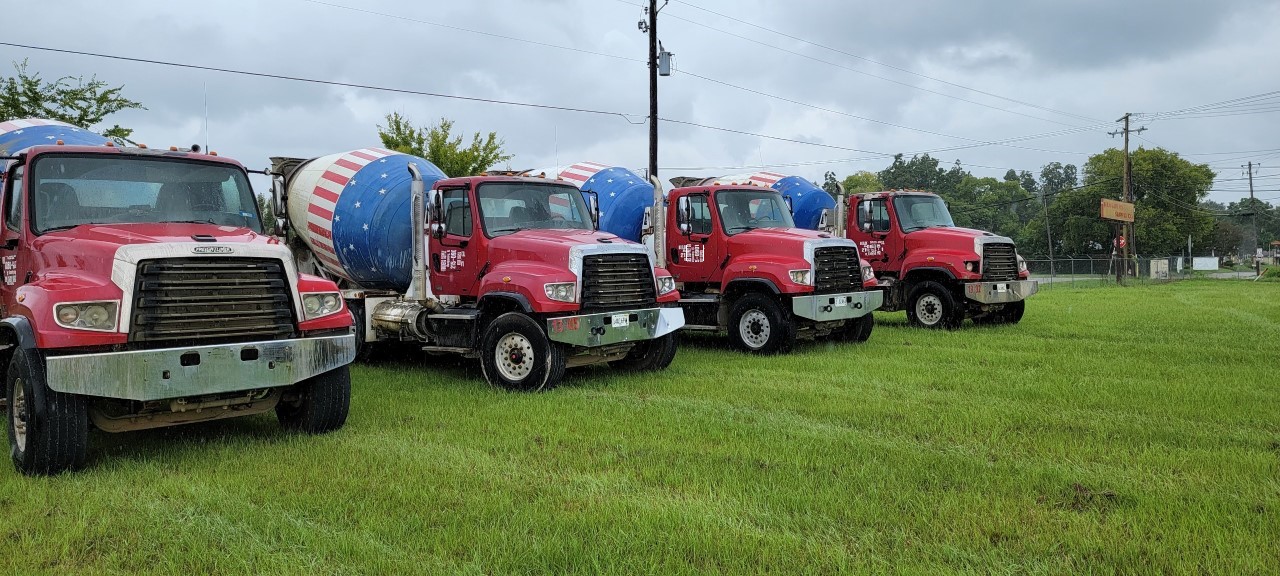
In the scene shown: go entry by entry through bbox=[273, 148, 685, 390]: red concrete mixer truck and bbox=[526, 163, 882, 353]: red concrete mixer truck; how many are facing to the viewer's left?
0

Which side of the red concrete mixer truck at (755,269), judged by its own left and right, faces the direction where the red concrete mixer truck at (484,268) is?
right

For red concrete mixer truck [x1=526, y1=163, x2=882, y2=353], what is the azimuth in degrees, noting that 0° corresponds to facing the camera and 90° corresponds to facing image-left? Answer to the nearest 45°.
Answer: approximately 315°

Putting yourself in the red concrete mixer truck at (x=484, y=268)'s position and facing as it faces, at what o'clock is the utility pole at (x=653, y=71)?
The utility pole is roughly at 8 o'clock from the red concrete mixer truck.

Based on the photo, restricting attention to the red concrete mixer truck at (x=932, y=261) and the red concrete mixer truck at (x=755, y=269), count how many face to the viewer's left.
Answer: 0

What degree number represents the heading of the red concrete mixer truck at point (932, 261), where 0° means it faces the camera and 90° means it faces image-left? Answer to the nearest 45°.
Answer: approximately 315°

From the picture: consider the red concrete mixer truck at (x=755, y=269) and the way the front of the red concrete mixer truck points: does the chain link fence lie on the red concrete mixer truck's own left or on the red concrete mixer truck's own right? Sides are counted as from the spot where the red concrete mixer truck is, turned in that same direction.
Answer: on the red concrete mixer truck's own left

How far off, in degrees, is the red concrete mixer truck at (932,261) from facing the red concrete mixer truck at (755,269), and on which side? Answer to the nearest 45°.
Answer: approximately 90° to its right

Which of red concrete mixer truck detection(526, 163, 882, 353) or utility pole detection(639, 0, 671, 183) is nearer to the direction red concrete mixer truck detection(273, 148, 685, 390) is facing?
the red concrete mixer truck

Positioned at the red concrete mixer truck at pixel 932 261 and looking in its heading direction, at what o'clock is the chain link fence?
The chain link fence is roughly at 8 o'clock from the red concrete mixer truck.

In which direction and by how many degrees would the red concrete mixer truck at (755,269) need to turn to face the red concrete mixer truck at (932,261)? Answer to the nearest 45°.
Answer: approximately 90° to its left

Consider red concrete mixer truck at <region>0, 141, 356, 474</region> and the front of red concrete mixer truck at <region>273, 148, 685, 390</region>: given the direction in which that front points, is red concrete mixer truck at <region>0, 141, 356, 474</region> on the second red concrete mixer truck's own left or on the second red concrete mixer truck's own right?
on the second red concrete mixer truck's own right
